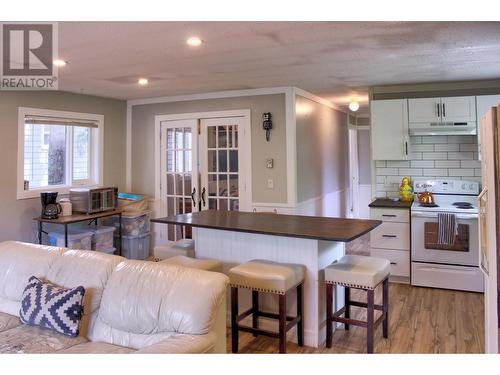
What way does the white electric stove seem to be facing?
toward the camera

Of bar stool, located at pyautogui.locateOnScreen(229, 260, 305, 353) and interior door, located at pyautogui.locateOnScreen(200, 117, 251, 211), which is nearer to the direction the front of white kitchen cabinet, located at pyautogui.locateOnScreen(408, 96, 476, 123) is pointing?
the bar stool

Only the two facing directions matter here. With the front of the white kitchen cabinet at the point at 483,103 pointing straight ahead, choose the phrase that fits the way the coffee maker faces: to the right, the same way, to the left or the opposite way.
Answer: to the left

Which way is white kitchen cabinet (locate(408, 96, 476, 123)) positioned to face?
toward the camera

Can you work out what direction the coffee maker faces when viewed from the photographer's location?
facing the viewer and to the right of the viewer

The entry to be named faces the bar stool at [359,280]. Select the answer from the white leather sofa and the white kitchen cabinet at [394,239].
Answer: the white kitchen cabinet

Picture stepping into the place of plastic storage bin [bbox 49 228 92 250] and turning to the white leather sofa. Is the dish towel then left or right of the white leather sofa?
left

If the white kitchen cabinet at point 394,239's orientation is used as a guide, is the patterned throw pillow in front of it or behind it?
in front

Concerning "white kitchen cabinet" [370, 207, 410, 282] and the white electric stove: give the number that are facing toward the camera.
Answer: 2

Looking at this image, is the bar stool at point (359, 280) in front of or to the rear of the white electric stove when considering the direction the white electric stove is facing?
in front
